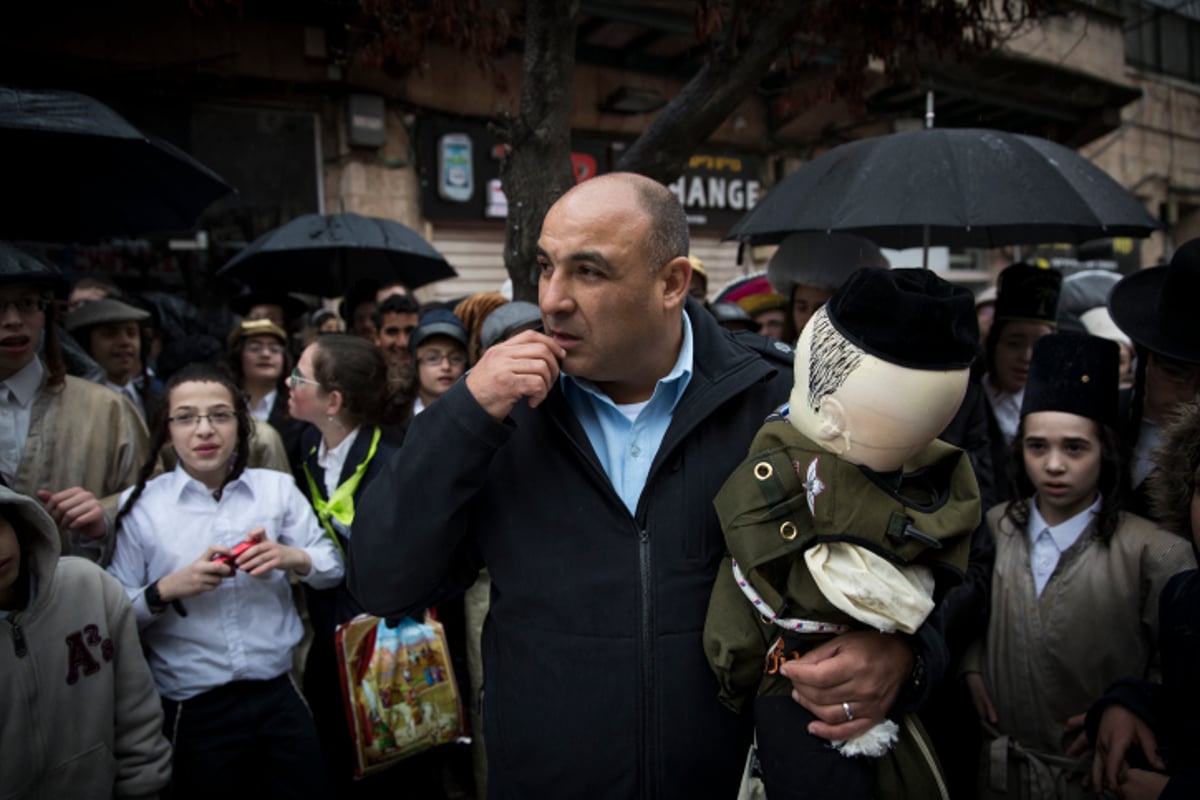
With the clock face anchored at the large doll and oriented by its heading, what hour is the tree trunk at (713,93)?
The tree trunk is roughly at 7 o'clock from the large doll.

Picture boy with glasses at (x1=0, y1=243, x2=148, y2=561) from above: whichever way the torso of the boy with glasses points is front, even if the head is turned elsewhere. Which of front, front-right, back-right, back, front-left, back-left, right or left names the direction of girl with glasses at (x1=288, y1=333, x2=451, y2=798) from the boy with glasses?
left

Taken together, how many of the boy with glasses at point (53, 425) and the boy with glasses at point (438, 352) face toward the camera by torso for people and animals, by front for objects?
2

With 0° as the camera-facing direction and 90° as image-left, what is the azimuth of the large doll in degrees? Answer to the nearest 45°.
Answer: approximately 315°
